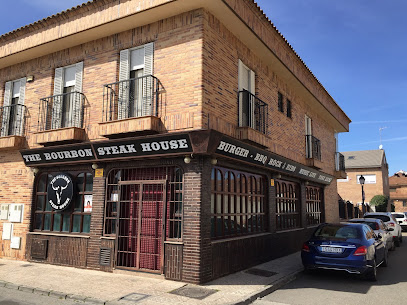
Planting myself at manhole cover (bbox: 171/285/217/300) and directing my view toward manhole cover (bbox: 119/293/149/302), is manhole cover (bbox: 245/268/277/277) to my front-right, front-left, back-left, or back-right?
back-right

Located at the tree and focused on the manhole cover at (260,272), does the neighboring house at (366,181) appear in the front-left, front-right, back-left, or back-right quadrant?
back-right

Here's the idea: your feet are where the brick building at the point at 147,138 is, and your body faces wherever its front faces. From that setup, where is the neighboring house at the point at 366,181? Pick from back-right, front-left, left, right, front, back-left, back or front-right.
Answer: back

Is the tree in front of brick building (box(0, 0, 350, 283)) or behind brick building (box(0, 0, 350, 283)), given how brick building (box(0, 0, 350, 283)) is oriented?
behind

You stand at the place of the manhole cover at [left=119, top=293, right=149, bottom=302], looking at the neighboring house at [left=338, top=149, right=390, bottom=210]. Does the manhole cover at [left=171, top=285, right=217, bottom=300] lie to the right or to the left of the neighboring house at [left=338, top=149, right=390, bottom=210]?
right

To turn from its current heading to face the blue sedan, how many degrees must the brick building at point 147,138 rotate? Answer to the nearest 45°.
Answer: approximately 135° to its left

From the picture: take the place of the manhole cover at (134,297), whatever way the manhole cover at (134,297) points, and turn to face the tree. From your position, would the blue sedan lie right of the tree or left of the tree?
right

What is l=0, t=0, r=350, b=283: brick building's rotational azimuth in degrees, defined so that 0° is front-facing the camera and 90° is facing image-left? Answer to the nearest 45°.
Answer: approximately 45°
